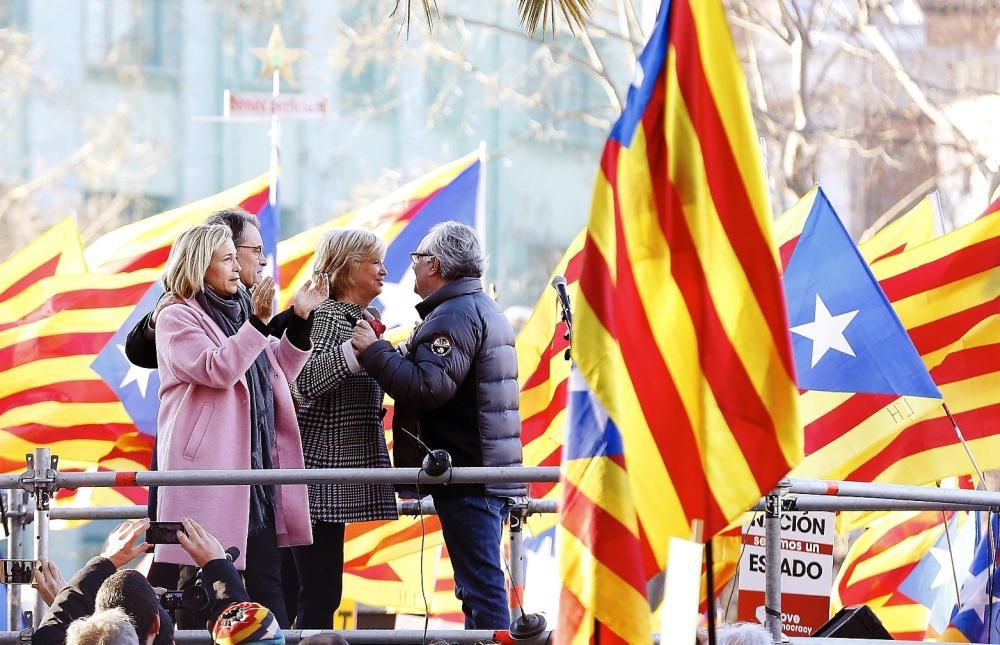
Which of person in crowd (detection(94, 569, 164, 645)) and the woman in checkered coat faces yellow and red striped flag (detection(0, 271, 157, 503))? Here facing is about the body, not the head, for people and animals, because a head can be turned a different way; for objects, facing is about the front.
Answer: the person in crowd

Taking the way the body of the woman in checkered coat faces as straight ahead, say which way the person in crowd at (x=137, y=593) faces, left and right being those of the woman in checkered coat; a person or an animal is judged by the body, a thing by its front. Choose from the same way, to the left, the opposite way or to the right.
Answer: to the left

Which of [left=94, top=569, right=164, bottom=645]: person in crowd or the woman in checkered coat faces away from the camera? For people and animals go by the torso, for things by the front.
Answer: the person in crowd

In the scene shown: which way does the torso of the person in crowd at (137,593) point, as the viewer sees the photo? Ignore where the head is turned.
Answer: away from the camera

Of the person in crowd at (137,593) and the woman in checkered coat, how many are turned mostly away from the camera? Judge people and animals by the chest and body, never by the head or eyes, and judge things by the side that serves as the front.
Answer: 1

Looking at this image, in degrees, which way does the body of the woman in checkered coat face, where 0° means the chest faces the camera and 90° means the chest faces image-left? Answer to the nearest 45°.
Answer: approximately 270°

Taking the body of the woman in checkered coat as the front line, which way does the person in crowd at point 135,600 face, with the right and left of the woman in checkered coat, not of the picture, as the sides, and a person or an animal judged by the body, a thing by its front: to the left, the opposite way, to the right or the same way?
to the left

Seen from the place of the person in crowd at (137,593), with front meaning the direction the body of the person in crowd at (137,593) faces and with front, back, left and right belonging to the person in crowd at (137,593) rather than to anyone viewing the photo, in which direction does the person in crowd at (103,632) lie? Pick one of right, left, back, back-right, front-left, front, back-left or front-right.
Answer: back

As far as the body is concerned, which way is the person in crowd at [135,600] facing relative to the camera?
away from the camera

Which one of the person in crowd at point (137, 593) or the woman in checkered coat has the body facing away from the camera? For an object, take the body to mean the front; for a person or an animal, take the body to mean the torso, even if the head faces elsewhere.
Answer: the person in crowd

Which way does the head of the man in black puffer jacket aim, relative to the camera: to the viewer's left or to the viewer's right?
to the viewer's left

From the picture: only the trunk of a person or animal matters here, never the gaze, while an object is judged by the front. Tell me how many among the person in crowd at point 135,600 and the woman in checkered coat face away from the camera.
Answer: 1

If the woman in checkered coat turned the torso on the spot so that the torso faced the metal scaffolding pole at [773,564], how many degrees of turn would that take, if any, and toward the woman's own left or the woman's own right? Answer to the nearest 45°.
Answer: approximately 45° to the woman's own right
